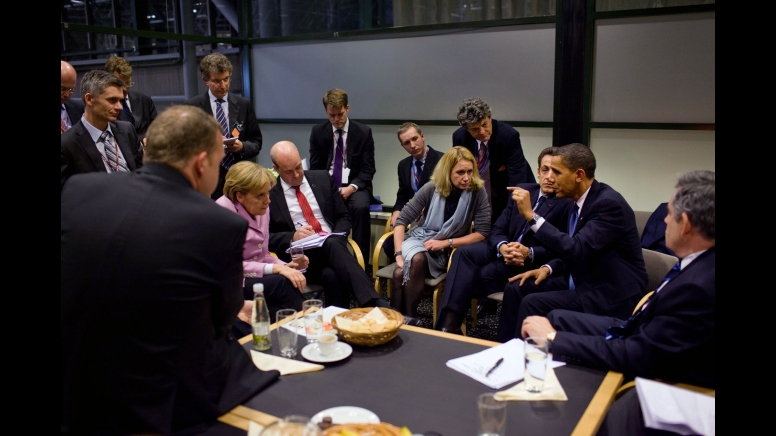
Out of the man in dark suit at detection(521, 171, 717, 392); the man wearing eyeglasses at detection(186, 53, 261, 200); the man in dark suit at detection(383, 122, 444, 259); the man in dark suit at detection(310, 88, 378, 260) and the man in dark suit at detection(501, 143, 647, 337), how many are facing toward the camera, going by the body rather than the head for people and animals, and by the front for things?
3

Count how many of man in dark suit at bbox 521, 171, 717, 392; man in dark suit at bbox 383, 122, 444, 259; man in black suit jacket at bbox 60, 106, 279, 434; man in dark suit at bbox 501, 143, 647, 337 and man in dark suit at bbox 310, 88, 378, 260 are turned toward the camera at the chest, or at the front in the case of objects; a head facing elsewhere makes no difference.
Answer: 2

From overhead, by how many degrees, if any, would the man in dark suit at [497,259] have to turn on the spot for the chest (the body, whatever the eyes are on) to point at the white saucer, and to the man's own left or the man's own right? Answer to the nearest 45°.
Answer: approximately 45° to the man's own left

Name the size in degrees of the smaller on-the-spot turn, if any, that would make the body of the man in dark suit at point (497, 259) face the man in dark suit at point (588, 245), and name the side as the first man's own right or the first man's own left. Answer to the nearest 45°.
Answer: approximately 90° to the first man's own left

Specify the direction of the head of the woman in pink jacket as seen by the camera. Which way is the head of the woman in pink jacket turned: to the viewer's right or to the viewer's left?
to the viewer's right

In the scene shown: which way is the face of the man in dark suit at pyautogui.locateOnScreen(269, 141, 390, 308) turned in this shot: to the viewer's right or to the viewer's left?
to the viewer's right

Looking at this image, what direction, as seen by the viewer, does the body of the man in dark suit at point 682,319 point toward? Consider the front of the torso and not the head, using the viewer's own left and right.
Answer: facing to the left of the viewer
